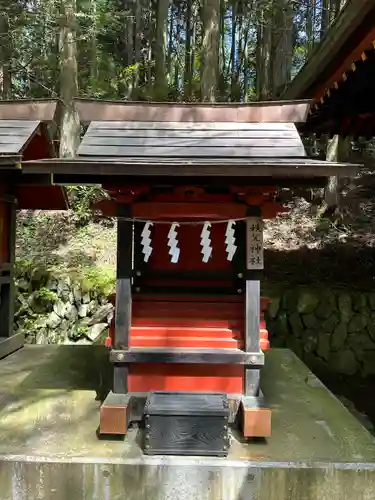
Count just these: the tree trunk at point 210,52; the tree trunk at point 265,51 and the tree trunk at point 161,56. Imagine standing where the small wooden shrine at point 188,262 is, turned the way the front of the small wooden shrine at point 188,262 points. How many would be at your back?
3

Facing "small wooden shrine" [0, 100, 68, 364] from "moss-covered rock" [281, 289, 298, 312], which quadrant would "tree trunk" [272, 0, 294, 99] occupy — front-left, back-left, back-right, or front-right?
back-right

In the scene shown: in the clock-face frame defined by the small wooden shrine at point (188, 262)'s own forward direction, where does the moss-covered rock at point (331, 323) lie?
The moss-covered rock is roughly at 7 o'clock from the small wooden shrine.

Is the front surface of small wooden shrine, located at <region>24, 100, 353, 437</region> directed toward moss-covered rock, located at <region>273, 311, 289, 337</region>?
no

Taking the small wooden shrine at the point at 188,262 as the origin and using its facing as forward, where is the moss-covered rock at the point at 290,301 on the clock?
The moss-covered rock is roughly at 7 o'clock from the small wooden shrine.

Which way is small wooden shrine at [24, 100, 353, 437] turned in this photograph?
toward the camera

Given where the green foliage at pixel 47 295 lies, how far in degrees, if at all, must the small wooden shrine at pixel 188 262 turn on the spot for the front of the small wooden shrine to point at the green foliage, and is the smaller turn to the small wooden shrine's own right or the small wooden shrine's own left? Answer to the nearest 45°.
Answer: approximately 135° to the small wooden shrine's own right

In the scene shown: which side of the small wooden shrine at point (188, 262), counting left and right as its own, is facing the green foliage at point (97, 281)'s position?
back

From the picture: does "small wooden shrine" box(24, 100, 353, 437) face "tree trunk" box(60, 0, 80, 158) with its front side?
no

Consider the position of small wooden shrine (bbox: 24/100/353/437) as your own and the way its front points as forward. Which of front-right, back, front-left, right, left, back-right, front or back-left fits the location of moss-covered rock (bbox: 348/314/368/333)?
back-left

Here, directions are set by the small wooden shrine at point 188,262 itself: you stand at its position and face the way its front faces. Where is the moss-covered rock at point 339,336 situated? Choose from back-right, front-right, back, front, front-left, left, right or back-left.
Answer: back-left

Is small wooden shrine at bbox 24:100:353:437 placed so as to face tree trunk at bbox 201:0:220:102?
no

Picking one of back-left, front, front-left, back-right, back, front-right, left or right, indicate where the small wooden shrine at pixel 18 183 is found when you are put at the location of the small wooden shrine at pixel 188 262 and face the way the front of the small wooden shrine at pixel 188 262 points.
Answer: back-right
